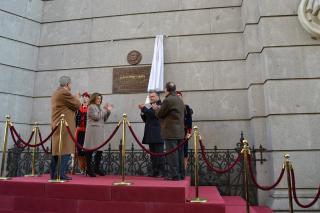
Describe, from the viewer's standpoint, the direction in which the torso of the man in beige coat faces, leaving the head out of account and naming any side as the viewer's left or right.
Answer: facing away from the viewer and to the right of the viewer

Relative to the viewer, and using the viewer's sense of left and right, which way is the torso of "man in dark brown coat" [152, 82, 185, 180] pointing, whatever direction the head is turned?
facing away from the viewer and to the left of the viewer

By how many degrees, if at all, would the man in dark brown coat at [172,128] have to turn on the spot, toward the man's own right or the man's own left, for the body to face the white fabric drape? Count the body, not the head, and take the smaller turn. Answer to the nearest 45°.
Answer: approximately 45° to the man's own right

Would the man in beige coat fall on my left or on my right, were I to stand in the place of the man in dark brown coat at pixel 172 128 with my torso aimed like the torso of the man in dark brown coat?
on my left

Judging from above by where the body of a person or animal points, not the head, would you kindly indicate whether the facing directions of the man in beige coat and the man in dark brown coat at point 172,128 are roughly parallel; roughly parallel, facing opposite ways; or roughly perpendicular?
roughly perpendicular

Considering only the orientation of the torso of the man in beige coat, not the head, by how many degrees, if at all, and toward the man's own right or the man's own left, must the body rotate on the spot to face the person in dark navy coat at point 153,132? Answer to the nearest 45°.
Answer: approximately 45° to the man's own right
